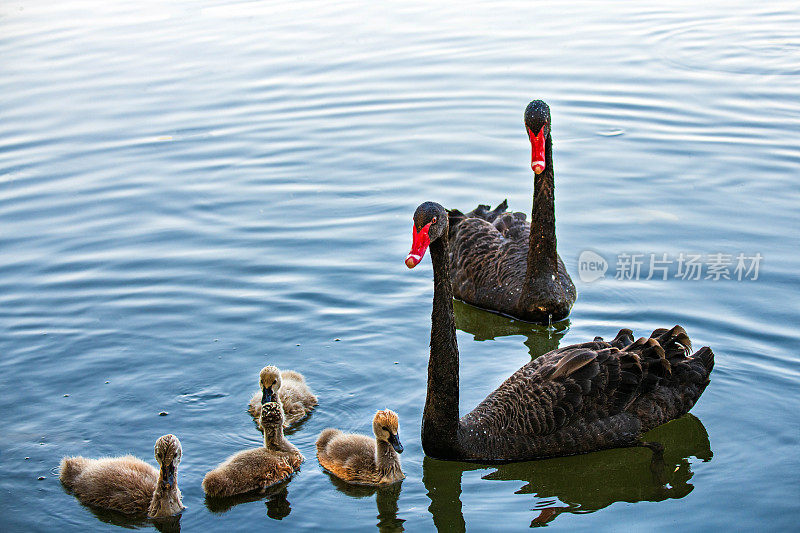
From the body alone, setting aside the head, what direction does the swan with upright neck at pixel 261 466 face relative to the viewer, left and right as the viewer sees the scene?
facing away from the viewer and to the right of the viewer

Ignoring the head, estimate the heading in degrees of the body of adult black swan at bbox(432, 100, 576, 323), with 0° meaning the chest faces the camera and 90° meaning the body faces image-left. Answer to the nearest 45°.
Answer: approximately 315°
